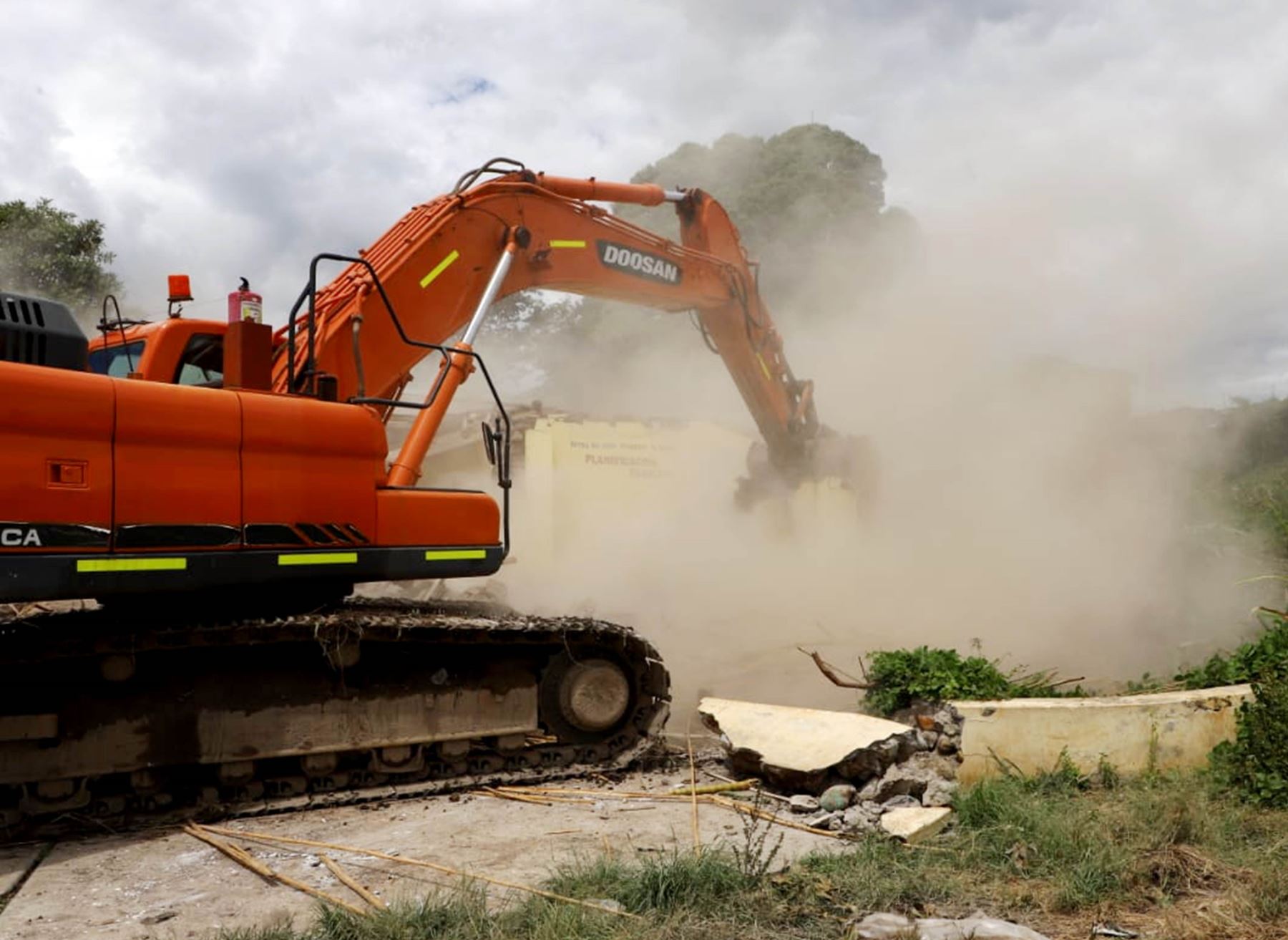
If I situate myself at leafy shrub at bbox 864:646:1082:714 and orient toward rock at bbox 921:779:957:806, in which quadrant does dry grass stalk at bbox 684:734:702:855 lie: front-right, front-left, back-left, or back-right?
front-right

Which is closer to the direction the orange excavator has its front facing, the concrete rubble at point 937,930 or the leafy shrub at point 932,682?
the leafy shrub

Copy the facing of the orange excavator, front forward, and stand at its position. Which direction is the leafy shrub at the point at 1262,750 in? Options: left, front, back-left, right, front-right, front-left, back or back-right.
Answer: front

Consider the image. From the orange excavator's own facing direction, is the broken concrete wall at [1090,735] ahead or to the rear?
ahead

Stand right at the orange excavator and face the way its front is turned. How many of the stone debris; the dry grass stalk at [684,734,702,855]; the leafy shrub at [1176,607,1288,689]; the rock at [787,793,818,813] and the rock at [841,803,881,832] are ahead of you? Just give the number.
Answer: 5

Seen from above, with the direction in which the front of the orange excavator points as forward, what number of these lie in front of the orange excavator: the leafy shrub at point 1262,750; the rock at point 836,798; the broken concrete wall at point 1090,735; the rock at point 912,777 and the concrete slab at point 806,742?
5

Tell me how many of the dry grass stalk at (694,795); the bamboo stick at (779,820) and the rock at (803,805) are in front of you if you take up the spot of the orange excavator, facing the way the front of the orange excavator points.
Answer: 3

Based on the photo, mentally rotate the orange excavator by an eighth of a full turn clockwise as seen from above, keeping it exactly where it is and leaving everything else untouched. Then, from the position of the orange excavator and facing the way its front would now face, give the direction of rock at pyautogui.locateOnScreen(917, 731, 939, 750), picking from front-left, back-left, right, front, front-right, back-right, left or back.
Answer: front-left

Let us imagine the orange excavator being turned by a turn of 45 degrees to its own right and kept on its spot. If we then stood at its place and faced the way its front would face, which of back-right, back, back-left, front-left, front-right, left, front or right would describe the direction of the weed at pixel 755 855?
front

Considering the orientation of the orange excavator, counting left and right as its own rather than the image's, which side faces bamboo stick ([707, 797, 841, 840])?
front

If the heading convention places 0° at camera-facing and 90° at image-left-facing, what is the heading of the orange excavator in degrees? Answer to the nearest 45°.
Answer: approximately 270°

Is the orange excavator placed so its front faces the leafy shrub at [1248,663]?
yes

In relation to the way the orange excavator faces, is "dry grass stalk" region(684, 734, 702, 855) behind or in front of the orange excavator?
in front

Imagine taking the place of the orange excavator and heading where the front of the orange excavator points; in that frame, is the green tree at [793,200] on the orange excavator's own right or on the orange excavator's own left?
on the orange excavator's own left

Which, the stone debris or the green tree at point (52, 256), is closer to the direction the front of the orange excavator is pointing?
the stone debris
